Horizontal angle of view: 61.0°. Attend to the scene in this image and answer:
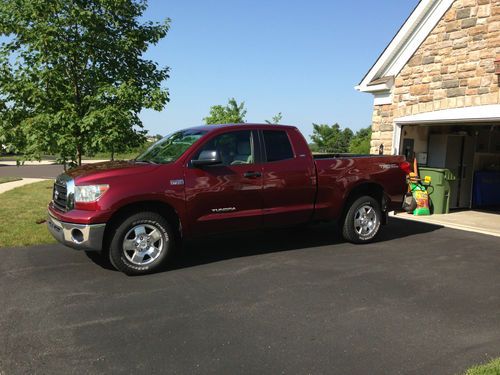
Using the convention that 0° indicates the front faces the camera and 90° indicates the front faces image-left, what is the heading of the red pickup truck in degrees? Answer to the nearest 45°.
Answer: approximately 45°

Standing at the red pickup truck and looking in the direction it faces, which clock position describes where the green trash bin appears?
The green trash bin is roughly at 6 o'clock from the red pickup truck.

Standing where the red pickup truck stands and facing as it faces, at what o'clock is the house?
The house is roughly at 6 o'clock from the red pickup truck.

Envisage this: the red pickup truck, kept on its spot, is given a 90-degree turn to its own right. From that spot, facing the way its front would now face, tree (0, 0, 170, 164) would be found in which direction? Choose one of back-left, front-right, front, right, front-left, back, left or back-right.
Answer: front
